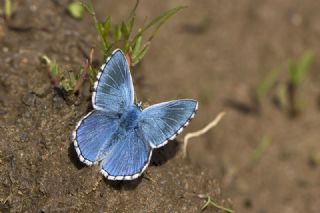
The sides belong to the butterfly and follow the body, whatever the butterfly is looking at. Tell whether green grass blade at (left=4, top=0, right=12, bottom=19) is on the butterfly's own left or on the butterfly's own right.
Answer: on the butterfly's own left

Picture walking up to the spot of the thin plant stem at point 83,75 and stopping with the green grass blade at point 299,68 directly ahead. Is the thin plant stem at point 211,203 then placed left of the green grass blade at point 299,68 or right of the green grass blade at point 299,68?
right

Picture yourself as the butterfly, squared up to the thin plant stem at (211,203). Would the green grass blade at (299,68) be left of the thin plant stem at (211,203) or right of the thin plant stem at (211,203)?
left

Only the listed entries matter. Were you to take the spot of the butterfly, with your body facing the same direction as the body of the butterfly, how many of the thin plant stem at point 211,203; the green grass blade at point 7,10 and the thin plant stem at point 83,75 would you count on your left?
2

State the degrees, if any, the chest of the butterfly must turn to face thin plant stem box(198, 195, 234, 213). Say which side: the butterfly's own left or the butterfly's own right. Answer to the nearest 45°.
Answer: approximately 45° to the butterfly's own right

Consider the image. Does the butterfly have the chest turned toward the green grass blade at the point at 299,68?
yes

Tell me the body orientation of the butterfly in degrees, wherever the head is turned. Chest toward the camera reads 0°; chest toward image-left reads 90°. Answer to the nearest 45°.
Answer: approximately 225°

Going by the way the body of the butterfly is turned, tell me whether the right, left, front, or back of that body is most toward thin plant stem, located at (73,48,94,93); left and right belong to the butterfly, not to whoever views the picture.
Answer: left

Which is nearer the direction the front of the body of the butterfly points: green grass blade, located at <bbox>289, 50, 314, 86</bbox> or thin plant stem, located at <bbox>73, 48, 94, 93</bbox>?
the green grass blade
